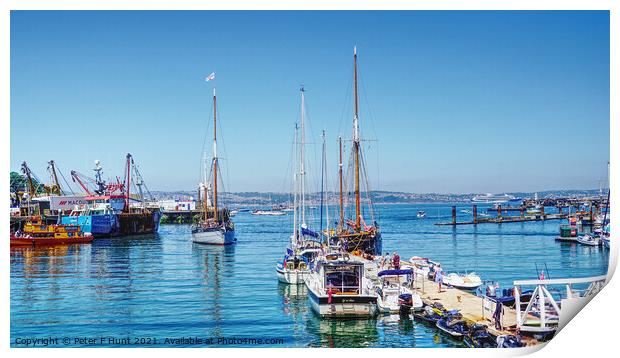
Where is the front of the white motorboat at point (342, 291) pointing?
away from the camera

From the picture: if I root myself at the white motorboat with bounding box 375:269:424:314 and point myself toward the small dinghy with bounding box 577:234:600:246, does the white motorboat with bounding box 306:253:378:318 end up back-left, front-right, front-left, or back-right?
back-left

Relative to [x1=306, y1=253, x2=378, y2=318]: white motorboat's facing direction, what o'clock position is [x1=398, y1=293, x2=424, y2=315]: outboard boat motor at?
The outboard boat motor is roughly at 3 o'clock from the white motorboat.

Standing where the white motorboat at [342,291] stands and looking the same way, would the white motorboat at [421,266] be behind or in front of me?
in front
